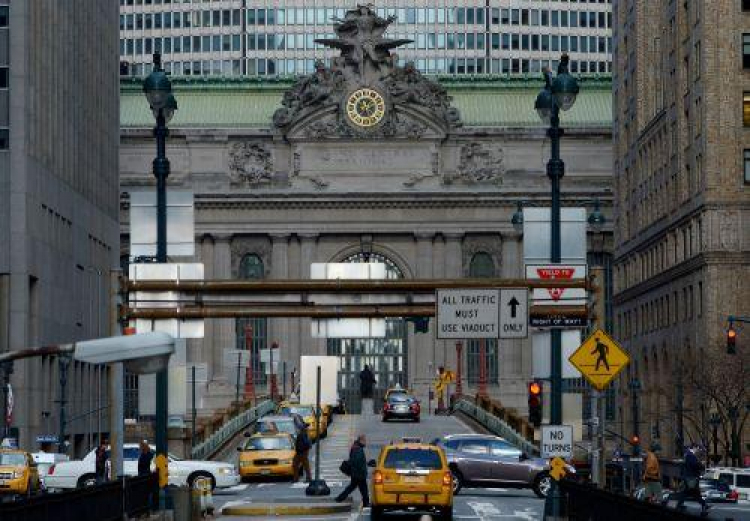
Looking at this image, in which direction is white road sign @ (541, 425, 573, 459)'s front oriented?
toward the camera

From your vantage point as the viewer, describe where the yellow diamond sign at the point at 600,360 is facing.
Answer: facing the viewer

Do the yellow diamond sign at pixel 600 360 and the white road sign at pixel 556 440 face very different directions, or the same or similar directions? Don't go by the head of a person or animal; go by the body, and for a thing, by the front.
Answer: same or similar directions

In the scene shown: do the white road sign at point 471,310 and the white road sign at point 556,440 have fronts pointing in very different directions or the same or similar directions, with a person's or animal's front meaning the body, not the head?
same or similar directions

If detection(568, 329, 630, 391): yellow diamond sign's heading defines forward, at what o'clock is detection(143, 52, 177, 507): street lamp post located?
The street lamp post is roughly at 3 o'clock from the yellow diamond sign.

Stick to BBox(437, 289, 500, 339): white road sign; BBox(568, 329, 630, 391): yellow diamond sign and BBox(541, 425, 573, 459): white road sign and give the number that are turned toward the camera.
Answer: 3

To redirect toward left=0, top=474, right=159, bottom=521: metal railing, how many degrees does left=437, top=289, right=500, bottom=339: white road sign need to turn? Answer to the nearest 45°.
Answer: approximately 45° to its right

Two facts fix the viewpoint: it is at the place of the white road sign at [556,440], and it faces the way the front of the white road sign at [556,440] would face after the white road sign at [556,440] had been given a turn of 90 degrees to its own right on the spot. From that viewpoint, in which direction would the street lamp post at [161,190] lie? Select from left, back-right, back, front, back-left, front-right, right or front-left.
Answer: front

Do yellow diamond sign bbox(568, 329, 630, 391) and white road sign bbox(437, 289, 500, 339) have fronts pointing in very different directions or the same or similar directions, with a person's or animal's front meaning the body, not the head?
same or similar directions

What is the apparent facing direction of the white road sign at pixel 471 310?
toward the camera
